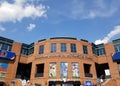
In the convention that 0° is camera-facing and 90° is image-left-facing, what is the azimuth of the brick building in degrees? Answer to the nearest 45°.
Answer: approximately 0°
